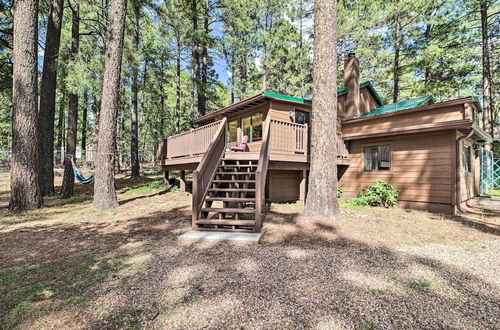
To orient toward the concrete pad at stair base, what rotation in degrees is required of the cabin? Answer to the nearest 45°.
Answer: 0° — it already faces it

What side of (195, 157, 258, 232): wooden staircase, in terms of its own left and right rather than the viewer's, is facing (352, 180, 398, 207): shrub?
left

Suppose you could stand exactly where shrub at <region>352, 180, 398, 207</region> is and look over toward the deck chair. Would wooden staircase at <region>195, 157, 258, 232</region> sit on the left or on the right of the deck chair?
left

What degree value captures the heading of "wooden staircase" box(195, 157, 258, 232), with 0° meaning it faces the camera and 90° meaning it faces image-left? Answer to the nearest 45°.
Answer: approximately 0°

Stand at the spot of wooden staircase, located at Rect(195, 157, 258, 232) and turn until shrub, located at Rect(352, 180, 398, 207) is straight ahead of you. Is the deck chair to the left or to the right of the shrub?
left

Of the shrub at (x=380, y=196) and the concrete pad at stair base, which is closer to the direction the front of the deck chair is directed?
the concrete pad at stair base
